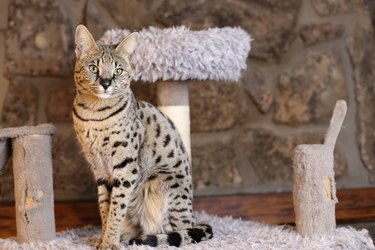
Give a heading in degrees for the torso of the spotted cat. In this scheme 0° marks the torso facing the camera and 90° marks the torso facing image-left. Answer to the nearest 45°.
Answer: approximately 45°
